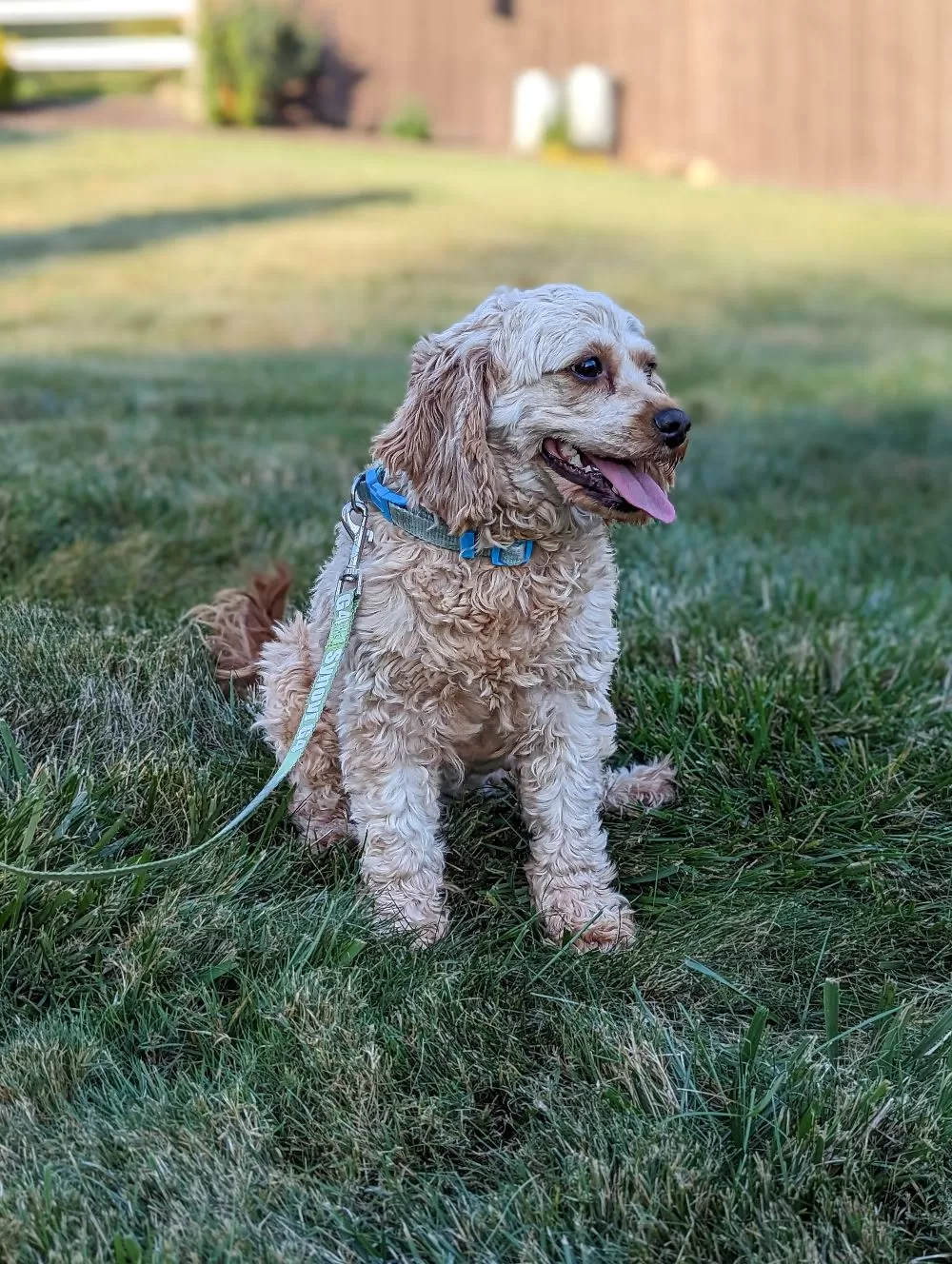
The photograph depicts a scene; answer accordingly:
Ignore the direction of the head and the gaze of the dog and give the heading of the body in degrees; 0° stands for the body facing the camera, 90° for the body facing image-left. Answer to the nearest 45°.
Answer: approximately 315°

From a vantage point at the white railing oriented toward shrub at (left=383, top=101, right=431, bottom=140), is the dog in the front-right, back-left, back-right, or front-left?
front-right

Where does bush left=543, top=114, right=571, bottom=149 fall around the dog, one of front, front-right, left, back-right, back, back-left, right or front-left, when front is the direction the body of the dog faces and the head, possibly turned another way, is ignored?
back-left

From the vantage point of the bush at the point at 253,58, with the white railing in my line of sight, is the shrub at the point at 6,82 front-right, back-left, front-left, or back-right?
front-left

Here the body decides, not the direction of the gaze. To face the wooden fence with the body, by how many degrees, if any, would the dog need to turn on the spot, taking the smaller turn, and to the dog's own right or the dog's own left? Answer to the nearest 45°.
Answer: approximately 135° to the dog's own left

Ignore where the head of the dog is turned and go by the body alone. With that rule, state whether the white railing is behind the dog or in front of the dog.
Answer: behind

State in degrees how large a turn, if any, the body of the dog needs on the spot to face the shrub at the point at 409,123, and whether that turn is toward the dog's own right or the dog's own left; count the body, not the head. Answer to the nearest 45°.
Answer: approximately 135° to the dog's own left
